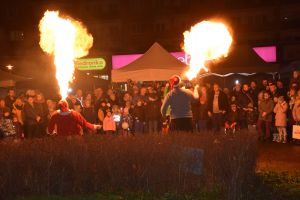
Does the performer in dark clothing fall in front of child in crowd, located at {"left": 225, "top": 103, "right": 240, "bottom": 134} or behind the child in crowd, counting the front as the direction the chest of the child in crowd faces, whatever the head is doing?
in front

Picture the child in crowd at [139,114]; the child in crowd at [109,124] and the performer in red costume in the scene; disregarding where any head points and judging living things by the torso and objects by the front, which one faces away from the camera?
the performer in red costume

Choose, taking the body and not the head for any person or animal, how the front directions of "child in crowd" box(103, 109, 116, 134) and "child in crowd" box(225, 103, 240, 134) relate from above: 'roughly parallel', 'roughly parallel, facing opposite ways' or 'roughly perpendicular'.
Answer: roughly parallel

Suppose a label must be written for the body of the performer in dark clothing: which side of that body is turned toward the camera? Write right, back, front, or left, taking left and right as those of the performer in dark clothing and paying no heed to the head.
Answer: back

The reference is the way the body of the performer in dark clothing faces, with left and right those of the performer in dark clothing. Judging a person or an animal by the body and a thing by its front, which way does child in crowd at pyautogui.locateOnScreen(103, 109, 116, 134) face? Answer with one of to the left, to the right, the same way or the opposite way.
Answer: the opposite way

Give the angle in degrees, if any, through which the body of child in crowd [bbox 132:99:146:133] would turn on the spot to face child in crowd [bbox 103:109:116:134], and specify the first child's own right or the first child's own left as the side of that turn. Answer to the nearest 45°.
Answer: approximately 90° to the first child's own right

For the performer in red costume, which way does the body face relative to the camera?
away from the camera

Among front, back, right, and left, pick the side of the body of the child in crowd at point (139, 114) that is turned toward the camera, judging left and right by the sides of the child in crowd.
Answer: front

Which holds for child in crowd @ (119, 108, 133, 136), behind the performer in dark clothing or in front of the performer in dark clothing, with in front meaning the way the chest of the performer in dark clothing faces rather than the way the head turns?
in front

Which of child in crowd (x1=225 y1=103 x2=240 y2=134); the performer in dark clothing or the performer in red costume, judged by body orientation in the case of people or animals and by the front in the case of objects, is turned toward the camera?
the child in crowd

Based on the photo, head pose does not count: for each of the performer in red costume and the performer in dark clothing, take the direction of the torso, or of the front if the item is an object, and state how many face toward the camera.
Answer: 0

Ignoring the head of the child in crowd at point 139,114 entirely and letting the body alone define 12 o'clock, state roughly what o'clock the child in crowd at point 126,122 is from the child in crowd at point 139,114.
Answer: the child in crowd at point 126,122 is roughly at 3 o'clock from the child in crowd at point 139,114.

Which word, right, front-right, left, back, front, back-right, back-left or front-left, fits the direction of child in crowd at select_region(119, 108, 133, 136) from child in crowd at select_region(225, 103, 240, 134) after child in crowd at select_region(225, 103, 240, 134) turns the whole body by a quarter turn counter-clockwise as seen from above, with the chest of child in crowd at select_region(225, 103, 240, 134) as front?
back

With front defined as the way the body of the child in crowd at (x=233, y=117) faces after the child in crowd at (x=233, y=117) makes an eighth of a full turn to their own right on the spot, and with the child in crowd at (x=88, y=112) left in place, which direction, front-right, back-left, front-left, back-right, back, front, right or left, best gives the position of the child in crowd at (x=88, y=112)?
front-right

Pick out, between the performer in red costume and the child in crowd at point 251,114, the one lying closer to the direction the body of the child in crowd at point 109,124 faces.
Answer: the performer in red costume

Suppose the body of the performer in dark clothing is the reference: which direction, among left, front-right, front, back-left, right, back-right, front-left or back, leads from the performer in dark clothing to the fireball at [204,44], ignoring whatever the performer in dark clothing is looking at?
front

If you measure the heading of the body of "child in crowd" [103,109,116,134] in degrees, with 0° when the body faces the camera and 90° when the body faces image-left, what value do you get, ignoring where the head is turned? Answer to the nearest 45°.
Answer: approximately 0°

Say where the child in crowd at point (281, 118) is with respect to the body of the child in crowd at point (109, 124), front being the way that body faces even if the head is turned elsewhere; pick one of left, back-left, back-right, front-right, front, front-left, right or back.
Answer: left

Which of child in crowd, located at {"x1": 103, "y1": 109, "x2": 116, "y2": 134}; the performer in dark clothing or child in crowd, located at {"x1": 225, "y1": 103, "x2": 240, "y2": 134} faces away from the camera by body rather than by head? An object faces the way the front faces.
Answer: the performer in dark clothing
